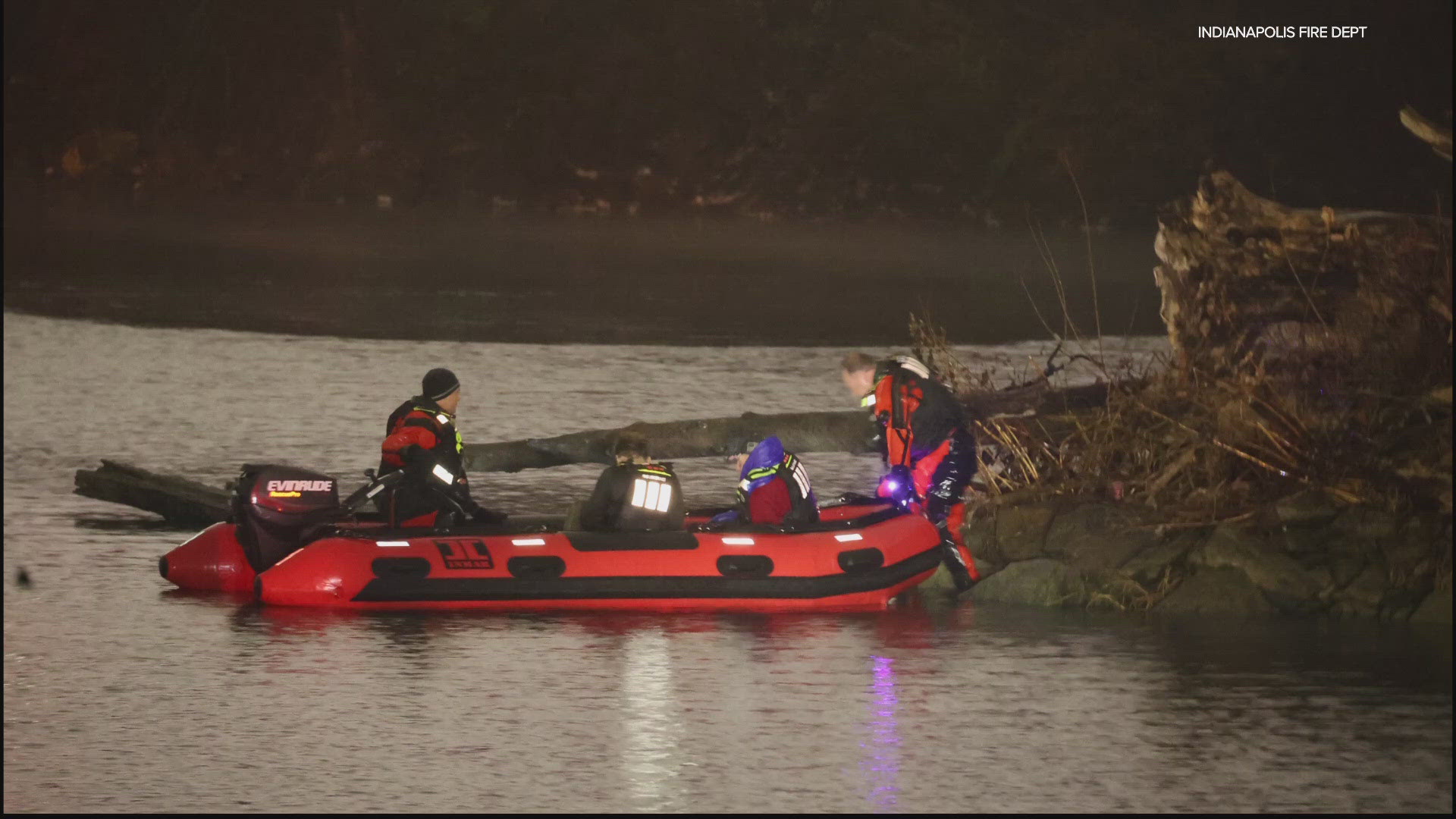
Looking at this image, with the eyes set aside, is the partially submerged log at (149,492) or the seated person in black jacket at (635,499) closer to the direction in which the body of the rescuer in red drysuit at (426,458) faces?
the seated person in black jacket

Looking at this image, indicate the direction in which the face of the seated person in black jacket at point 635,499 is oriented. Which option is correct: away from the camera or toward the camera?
away from the camera

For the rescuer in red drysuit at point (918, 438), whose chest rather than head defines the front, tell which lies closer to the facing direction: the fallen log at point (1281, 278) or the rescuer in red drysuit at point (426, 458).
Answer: the rescuer in red drysuit

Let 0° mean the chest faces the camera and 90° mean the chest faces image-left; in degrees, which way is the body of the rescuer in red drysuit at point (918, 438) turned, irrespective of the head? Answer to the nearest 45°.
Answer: approximately 90°

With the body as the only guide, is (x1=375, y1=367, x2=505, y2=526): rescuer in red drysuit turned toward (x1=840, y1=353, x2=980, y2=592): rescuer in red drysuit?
yes

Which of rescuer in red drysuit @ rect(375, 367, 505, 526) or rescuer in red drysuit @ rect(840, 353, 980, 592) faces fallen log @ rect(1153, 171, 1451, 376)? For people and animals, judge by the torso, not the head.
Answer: rescuer in red drysuit @ rect(375, 367, 505, 526)

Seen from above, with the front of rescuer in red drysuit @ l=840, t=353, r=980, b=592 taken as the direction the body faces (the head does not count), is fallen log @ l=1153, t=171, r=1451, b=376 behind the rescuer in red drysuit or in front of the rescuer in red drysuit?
behind

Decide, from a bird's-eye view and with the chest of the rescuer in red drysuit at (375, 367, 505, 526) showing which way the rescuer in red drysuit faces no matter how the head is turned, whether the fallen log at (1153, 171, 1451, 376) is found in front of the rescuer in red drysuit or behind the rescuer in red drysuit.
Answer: in front

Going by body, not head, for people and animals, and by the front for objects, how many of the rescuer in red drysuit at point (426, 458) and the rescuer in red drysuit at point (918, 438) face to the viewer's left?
1

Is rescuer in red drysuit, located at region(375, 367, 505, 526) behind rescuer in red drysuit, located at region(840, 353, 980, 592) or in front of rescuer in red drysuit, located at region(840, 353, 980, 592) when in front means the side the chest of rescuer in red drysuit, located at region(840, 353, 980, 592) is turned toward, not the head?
in front

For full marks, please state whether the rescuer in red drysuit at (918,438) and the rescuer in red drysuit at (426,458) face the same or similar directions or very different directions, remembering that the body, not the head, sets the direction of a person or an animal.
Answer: very different directions

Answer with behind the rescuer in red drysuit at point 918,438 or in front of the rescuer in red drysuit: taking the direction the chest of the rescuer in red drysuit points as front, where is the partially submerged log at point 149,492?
in front

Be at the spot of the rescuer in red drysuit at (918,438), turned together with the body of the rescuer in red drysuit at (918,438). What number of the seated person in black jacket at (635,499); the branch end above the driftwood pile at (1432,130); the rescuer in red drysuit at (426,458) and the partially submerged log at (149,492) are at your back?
1

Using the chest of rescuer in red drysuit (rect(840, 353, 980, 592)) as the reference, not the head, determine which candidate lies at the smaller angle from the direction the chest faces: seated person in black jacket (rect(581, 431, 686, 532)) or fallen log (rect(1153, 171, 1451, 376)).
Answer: the seated person in black jacket

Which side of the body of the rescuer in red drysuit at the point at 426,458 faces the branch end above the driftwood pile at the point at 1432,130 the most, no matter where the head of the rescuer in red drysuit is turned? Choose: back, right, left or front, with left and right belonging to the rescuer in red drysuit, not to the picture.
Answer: front

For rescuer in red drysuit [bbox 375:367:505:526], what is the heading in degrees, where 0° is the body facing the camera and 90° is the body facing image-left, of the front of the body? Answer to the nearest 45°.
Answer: approximately 270°
